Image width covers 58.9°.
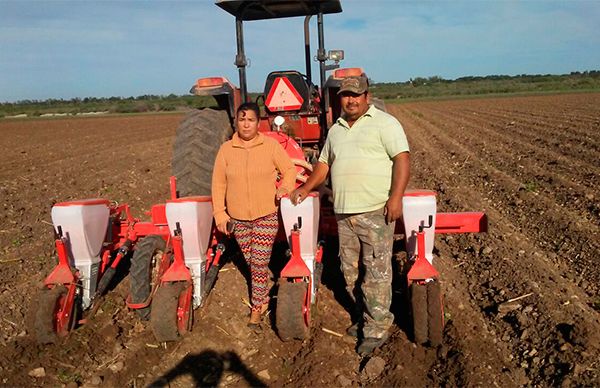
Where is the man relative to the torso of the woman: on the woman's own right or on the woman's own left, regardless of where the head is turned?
on the woman's own left

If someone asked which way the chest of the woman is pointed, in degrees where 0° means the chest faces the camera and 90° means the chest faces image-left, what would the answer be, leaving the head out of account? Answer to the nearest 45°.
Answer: approximately 0°

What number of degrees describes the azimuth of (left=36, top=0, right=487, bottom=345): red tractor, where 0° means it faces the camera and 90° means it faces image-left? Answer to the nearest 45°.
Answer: approximately 180°

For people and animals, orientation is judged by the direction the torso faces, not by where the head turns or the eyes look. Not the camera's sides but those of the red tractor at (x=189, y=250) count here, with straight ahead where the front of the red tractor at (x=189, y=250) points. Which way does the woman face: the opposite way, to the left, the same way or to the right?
the opposite way
